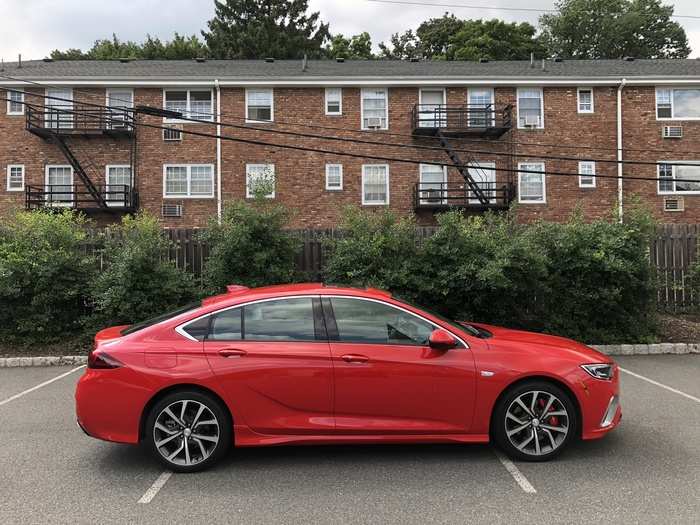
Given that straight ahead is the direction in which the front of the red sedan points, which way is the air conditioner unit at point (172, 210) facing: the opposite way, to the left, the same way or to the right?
to the right

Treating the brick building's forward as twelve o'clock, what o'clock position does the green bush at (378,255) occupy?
The green bush is roughly at 12 o'clock from the brick building.

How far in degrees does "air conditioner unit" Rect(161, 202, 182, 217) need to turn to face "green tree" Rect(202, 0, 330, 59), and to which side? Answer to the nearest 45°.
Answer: approximately 180°

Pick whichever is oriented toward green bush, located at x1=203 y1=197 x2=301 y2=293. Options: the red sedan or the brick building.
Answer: the brick building

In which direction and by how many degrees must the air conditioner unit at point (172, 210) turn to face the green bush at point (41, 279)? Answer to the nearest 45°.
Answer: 0° — it already faces it

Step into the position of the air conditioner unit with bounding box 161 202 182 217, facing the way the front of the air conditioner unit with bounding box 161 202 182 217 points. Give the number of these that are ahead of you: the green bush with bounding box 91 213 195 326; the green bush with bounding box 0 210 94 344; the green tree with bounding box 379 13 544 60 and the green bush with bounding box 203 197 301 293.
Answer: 3

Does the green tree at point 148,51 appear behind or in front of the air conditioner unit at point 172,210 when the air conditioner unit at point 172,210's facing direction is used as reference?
behind

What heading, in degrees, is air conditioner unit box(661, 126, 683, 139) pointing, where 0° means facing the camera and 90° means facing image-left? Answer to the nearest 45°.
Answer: approximately 0°

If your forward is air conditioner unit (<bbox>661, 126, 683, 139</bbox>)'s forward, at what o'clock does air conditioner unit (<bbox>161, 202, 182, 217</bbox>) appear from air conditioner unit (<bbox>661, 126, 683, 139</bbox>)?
air conditioner unit (<bbox>161, 202, 182, 217</bbox>) is roughly at 2 o'clock from air conditioner unit (<bbox>661, 126, 683, 139</bbox>).

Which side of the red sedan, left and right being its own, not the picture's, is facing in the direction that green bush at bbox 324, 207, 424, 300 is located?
left
